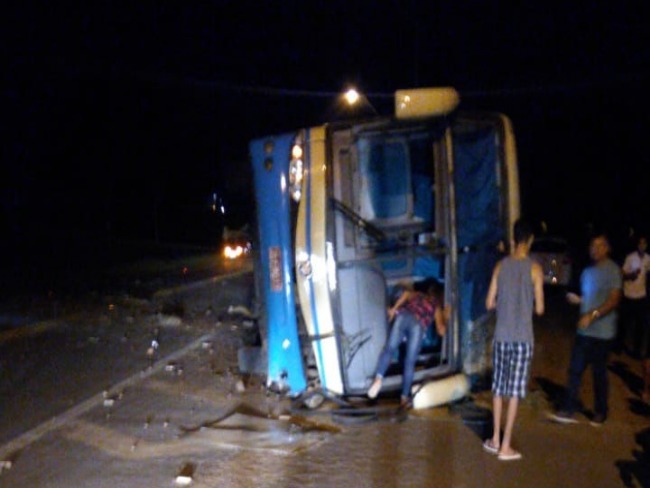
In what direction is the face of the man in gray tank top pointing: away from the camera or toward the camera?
away from the camera

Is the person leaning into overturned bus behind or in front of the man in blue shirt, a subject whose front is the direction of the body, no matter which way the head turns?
in front

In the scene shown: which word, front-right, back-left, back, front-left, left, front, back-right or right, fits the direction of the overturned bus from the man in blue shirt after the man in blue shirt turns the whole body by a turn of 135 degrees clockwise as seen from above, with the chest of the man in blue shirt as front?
left

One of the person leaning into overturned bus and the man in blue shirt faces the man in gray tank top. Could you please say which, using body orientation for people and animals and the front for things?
the man in blue shirt

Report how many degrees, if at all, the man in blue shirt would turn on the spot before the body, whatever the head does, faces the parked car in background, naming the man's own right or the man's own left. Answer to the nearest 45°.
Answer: approximately 135° to the man's own right

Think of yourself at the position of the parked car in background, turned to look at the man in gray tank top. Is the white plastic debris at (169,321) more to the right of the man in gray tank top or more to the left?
right
